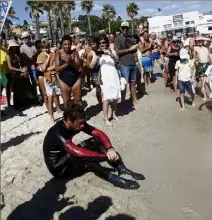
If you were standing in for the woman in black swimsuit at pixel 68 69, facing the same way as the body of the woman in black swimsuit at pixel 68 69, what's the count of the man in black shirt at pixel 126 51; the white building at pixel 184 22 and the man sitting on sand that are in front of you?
1

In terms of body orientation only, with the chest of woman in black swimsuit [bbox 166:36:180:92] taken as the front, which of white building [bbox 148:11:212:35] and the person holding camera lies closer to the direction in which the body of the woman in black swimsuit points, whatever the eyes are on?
the person holding camera

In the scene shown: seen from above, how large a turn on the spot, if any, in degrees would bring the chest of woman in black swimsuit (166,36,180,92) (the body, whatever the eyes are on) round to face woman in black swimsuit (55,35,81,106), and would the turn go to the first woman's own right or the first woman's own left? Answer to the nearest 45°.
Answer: approximately 90° to the first woman's own right

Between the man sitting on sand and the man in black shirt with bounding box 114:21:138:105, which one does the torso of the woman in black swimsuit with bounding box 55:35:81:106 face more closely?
the man sitting on sand

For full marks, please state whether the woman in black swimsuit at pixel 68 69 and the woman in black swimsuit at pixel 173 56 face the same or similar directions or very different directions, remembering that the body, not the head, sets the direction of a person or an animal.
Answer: same or similar directions

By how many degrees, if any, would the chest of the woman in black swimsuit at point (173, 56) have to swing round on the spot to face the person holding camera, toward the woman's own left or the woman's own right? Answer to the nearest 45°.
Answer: approximately 45° to the woman's own right

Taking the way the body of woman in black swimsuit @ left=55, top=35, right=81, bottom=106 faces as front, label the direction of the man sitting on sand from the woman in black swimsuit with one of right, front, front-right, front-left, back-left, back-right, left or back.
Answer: front

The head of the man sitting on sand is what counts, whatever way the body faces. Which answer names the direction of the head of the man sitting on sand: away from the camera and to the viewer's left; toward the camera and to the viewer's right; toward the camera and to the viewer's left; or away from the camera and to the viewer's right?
toward the camera and to the viewer's right

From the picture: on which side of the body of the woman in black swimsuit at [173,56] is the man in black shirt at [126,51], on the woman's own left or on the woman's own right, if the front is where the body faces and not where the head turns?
on the woman's own right

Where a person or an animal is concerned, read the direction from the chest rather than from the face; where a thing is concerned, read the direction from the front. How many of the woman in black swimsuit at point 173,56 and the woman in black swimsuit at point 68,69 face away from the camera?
0

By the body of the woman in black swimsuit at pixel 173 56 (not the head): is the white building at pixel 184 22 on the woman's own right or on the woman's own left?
on the woman's own left

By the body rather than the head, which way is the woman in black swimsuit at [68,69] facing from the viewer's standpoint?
toward the camera

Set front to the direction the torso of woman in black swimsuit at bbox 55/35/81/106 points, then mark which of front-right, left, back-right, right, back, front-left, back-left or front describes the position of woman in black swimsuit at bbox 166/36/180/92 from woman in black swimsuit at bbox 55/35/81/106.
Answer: back-left
